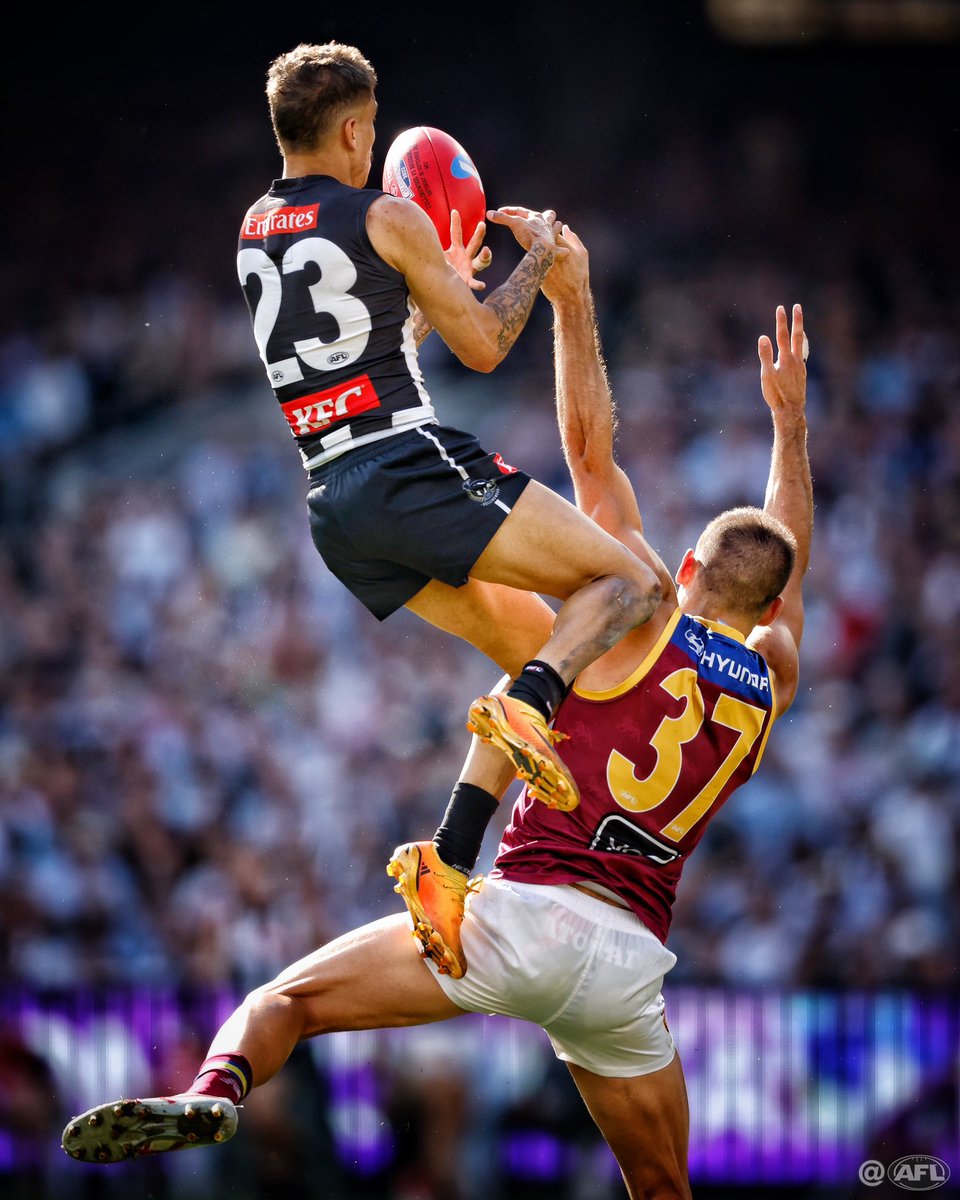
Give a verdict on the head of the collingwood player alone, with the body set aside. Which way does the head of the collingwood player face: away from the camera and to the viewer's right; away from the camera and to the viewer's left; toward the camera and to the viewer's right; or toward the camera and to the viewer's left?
away from the camera and to the viewer's right

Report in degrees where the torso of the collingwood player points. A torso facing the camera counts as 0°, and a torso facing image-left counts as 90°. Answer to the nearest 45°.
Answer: approximately 225°
